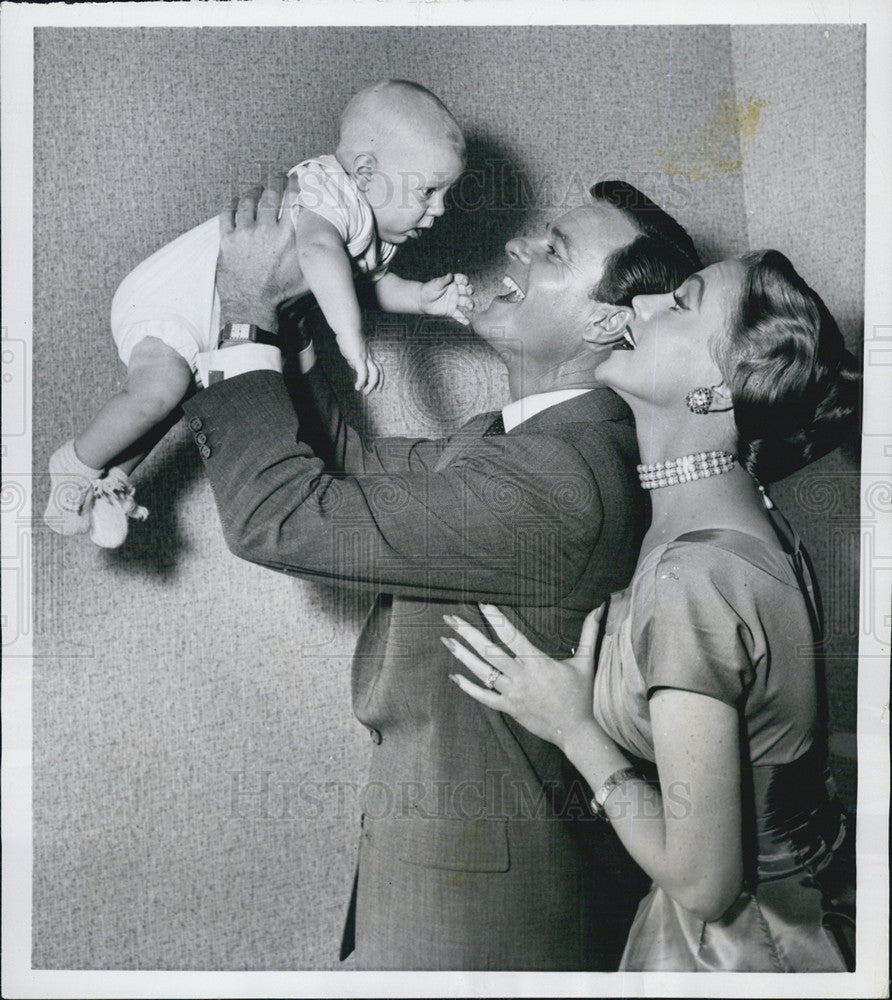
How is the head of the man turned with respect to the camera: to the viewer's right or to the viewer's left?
to the viewer's left

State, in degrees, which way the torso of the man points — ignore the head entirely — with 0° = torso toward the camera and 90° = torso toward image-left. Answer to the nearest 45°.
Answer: approximately 90°

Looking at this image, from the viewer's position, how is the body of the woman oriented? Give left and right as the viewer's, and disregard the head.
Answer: facing to the left of the viewer

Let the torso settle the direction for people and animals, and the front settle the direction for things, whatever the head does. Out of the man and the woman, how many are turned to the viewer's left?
2
